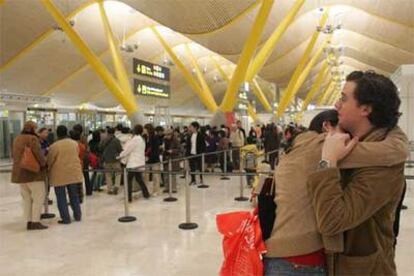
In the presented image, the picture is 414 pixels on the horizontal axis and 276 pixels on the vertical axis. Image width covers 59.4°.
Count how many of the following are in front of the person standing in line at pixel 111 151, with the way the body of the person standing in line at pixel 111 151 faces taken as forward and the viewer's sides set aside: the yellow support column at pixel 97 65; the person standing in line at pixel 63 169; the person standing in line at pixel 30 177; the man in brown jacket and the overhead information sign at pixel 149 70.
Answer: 2

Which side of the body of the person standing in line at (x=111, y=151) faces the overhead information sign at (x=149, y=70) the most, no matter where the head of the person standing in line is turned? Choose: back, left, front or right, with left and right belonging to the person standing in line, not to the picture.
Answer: front

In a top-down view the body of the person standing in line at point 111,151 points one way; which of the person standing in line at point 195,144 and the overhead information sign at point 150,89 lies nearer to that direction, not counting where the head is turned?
the overhead information sign

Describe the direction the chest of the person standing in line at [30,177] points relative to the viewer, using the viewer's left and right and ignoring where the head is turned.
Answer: facing away from the viewer and to the right of the viewer

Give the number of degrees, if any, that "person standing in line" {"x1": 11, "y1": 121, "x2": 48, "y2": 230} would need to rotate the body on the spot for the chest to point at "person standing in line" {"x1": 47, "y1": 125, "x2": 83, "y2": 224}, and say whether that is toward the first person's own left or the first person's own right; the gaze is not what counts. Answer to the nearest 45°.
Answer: approximately 45° to the first person's own right

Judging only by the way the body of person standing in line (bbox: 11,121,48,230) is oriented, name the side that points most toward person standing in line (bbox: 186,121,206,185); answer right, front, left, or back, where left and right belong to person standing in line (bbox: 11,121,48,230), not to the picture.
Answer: front

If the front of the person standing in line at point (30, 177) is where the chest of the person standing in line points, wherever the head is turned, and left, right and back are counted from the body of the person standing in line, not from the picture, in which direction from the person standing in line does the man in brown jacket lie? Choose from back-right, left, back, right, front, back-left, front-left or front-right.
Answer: back-right

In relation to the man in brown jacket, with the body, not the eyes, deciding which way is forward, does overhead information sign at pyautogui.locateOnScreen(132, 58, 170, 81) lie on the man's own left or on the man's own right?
on the man's own right

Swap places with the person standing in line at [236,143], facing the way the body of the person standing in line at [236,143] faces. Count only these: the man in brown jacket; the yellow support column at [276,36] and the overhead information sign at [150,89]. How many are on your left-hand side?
1

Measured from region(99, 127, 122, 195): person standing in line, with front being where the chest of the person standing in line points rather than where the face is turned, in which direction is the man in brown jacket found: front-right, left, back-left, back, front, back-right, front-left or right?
back

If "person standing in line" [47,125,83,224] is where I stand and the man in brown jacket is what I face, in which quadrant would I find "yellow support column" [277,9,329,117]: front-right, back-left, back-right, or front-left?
back-left
